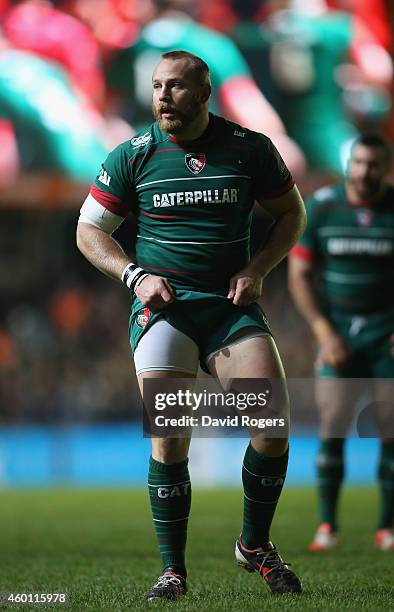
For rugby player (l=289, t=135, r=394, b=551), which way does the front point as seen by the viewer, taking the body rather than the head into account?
toward the camera

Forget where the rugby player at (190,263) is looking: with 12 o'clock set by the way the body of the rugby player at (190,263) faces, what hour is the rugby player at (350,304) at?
the rugby player at (350,304) is roughly at 7 o'clock from the rugby player at (190,263).

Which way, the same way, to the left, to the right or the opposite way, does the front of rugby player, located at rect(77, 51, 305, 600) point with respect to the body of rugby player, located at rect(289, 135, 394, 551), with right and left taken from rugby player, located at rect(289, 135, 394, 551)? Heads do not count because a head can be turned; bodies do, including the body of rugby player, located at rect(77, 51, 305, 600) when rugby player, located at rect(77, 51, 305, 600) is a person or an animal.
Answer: the same way

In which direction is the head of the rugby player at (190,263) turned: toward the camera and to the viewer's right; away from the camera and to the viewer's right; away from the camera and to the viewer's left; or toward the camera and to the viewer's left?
toward the camera and to the viewer's left

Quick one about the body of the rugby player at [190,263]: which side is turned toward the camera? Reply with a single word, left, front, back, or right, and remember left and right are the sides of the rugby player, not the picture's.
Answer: front

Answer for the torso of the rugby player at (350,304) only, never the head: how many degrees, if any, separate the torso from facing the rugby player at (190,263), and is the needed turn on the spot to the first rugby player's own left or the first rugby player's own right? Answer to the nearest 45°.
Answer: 0° — they already face them

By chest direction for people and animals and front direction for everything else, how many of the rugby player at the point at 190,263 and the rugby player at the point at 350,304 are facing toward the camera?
2
